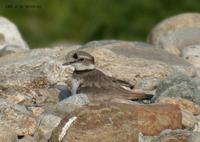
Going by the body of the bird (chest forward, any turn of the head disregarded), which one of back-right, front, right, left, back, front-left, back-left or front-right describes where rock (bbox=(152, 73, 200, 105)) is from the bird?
back

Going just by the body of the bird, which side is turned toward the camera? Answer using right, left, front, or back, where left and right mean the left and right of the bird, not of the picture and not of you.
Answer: left

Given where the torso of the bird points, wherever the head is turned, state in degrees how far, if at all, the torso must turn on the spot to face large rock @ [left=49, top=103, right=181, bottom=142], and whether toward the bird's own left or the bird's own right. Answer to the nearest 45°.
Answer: approximately 90° to the bird's own left

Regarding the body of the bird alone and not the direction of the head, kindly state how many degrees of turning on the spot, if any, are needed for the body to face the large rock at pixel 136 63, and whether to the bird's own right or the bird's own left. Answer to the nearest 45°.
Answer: approximately 135° to the bird's own right
